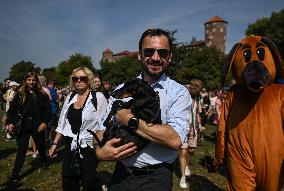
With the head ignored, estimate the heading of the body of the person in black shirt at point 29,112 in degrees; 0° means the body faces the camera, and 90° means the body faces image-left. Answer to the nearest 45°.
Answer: approximately 0°

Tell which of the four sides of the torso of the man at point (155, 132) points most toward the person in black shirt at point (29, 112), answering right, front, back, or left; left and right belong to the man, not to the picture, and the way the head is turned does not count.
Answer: right
